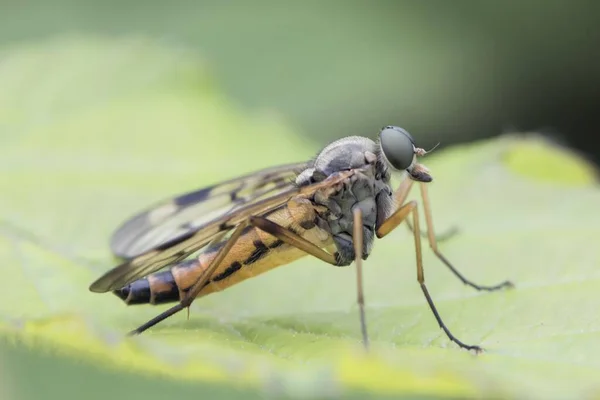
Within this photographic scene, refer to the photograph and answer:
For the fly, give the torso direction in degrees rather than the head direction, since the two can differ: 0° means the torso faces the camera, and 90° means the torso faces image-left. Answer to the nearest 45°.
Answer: approximately 270°
